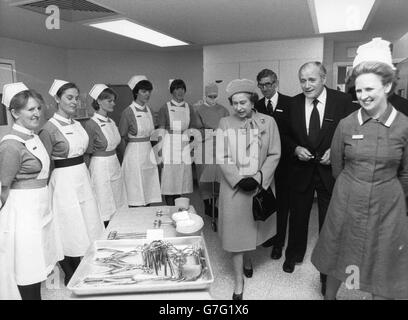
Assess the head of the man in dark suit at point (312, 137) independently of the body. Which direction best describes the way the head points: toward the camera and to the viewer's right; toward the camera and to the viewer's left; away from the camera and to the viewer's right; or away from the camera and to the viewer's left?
toward the camera and to the viewer's left

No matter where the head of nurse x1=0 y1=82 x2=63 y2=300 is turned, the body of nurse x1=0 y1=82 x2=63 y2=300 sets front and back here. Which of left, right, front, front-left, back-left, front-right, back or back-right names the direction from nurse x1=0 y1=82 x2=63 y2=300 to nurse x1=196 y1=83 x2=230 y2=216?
left

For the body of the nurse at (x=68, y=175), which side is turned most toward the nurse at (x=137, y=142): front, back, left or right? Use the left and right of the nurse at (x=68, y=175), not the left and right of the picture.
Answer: left

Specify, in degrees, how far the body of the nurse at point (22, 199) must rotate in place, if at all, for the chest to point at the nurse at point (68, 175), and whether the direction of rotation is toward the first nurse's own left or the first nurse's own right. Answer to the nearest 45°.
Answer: approximately 90° to the first nurse's own left

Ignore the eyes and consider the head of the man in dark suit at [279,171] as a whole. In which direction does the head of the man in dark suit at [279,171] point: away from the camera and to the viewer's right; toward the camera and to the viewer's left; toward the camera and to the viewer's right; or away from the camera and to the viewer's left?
toward the camera and to the viewer's left

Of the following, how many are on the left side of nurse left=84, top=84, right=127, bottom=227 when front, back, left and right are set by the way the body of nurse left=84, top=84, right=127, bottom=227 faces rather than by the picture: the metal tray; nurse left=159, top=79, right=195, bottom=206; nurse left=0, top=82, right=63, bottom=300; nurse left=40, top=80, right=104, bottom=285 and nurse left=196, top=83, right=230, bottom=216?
2

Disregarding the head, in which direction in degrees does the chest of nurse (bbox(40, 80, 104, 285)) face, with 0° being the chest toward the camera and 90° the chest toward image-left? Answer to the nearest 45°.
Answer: approximately 315°

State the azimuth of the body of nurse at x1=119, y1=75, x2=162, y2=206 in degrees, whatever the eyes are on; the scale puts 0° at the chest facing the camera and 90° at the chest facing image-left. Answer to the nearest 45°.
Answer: approximately 315°
